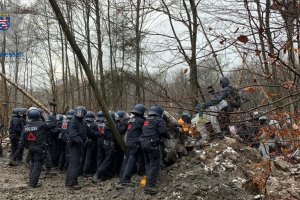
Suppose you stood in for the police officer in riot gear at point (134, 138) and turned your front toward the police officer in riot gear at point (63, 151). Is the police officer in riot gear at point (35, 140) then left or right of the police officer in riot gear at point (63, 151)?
left

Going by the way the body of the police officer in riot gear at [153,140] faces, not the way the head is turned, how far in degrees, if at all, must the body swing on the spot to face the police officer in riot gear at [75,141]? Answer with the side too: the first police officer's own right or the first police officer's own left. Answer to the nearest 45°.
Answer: approximately 90° to the first police officer's own left

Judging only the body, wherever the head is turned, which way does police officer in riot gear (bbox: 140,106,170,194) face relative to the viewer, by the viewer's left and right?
facing away from the viewer and to the right of the viewer

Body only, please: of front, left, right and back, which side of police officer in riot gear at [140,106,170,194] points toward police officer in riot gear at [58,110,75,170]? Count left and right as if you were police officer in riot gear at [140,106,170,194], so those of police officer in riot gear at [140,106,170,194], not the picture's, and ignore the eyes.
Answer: left

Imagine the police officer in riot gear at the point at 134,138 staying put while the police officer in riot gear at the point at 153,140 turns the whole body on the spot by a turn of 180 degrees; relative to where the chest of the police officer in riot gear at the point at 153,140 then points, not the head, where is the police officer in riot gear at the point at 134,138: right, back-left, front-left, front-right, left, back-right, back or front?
right

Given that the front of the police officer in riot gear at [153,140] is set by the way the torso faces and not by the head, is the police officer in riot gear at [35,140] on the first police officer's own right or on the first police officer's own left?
on the first police officer's own left

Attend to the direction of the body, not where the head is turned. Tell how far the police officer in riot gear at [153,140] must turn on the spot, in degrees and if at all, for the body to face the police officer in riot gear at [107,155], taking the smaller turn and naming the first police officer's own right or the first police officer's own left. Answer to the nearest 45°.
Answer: approximately 90° to the first police officer's own left

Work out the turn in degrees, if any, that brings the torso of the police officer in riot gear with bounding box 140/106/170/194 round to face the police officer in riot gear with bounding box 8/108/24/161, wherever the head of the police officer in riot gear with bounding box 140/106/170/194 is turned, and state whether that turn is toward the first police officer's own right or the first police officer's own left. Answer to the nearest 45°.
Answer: approximately 90° to the first police officer's own left
